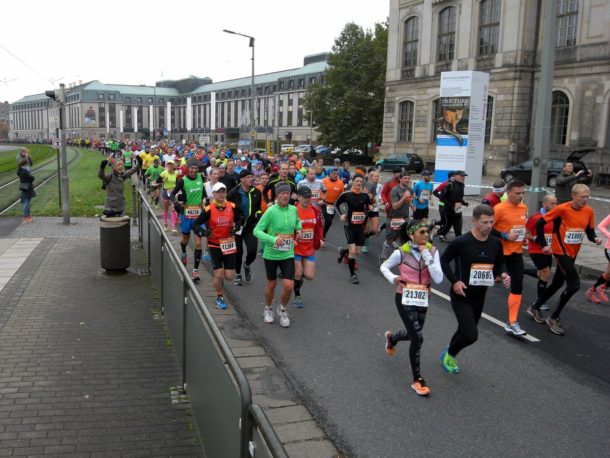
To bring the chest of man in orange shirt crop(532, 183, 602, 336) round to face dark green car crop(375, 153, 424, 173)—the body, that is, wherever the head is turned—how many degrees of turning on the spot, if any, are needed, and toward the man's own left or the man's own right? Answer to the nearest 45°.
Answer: approximately 135° to the man's own left

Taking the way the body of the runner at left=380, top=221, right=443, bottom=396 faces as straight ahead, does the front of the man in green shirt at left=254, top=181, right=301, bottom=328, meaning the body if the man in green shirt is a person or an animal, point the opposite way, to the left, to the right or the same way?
the same way

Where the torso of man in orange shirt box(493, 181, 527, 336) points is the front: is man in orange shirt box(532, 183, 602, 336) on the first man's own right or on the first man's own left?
on the first man's own left

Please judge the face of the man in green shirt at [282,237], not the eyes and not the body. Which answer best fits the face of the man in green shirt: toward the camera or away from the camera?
toward the camera

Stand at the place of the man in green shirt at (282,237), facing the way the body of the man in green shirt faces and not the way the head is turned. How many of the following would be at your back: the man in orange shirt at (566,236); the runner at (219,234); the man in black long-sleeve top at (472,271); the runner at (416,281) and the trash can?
2

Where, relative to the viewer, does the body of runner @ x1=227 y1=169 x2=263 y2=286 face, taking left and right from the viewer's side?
facing the viewer and to the right of the viewer

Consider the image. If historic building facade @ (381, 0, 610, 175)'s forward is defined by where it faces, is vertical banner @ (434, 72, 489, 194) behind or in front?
in front

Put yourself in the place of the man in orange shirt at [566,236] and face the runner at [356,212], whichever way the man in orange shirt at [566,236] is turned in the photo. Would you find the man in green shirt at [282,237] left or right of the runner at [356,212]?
left

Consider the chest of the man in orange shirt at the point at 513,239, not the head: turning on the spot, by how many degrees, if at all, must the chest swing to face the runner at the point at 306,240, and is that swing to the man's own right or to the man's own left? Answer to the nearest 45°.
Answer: approximately 135° to the man's own right

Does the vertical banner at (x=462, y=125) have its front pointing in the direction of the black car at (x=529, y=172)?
no

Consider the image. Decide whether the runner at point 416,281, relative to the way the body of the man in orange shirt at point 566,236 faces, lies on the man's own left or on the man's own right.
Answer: on the man's own right

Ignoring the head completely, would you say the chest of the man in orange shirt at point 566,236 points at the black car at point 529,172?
no

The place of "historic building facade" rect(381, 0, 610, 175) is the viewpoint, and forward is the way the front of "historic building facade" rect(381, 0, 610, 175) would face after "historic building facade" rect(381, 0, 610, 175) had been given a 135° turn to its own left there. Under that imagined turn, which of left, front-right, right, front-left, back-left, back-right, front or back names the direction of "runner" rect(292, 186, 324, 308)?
right
